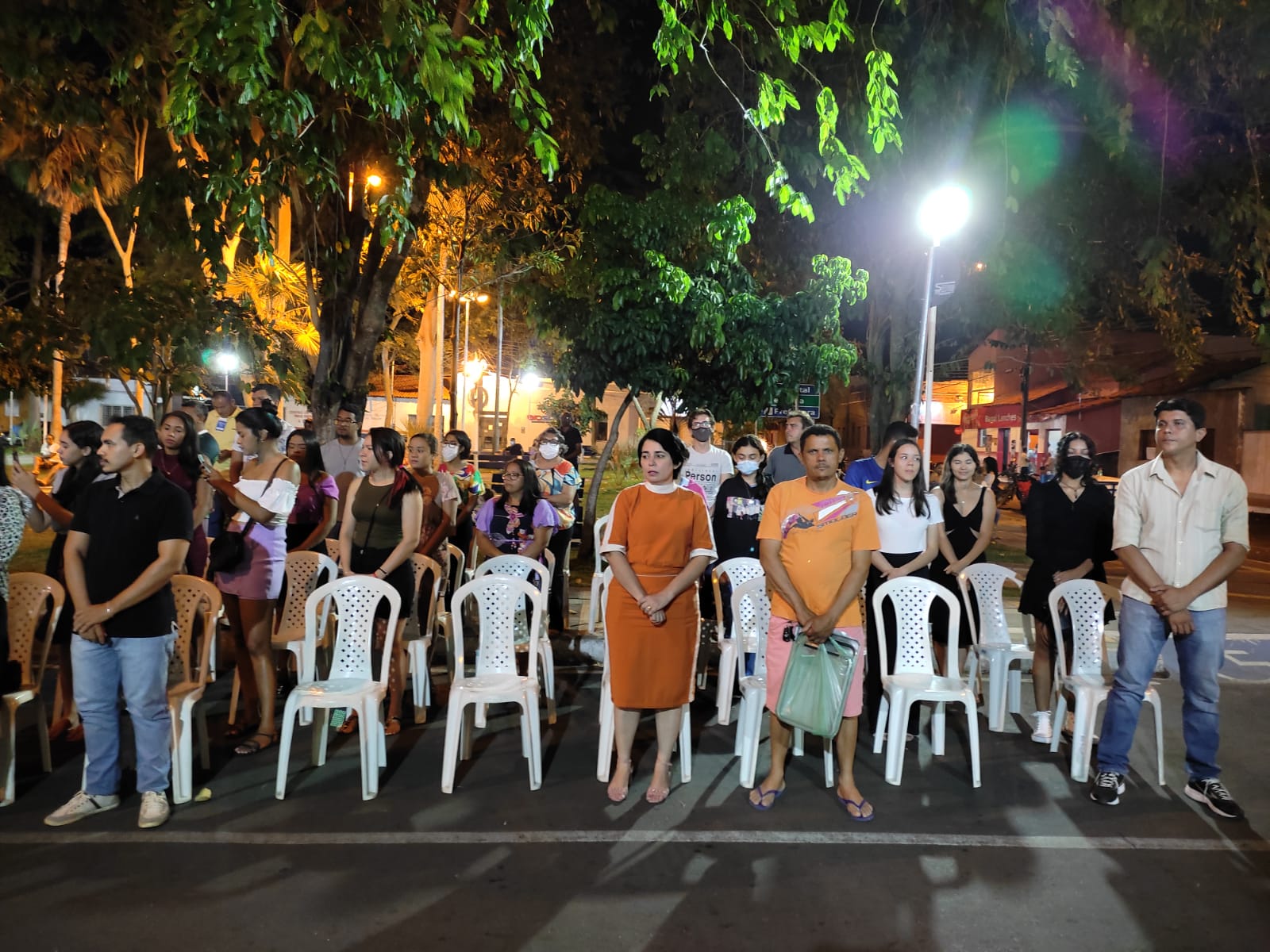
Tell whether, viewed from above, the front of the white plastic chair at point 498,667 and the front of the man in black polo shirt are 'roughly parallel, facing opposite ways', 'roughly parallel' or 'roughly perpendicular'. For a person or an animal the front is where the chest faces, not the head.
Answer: roughly parallel

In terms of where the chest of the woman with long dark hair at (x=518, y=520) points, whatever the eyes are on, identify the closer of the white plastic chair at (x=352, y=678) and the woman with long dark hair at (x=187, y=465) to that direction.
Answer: the white plastic chair

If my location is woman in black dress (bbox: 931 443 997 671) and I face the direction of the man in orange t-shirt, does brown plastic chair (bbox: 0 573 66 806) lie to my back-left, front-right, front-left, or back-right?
front-right

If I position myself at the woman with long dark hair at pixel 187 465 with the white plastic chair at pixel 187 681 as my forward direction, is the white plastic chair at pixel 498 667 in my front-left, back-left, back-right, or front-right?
front-left

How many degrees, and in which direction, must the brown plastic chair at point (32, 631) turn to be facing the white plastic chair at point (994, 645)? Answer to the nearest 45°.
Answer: approximately 90° to its left

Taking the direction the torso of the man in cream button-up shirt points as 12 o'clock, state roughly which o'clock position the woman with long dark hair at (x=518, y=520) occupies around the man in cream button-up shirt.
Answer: The woman with long dark hair is roughly at 3 o'clock from the man in cream button-up shirt.

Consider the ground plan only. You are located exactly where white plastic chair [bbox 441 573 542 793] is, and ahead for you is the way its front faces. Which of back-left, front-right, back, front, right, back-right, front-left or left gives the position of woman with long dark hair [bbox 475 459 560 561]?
back

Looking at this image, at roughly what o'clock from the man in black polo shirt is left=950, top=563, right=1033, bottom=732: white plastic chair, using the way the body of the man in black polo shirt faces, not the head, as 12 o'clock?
The white plastic chair is roughly at 8 o'clock from the man in black polo shirt.

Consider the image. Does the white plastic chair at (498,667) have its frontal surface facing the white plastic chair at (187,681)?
no

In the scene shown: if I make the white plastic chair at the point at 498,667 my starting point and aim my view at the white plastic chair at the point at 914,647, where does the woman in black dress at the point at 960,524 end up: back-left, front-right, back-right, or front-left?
front-left

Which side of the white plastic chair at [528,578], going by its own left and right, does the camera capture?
front

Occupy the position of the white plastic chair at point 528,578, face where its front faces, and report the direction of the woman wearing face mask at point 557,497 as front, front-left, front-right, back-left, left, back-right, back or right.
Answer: back

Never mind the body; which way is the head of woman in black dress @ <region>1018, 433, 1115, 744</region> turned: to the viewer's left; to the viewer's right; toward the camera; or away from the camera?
toward the camera

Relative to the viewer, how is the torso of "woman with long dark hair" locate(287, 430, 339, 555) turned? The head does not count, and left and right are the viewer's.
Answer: facing the viewer and to the left of the viewer

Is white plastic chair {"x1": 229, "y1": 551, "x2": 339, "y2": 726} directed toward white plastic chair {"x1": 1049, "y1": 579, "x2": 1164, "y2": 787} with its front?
no

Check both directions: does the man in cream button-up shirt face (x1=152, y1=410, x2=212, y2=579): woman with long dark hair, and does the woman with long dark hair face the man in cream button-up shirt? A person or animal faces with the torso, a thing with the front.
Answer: no
